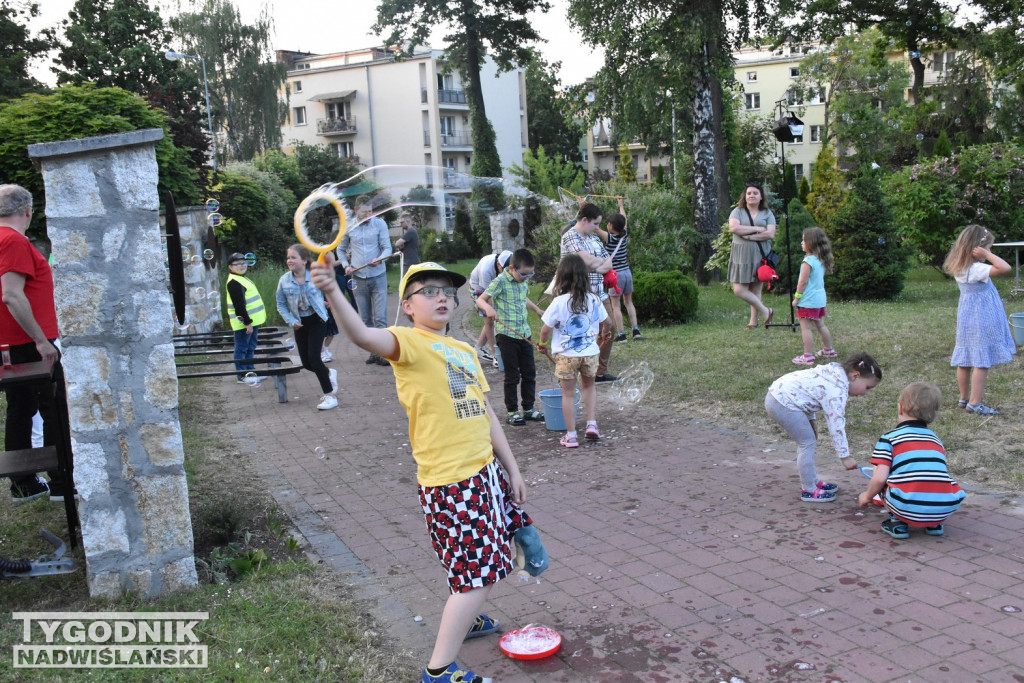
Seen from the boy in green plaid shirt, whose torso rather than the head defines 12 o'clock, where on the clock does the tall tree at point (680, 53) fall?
The tall tree is roughly at 8 o'clock from the boy in green plaid shirt.

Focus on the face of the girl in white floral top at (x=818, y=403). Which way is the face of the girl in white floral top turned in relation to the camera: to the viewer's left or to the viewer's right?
to the viewer's right

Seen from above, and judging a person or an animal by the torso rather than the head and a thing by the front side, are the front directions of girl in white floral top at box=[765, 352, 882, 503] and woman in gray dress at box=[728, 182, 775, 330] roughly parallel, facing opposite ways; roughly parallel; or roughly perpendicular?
roughly perpendicular

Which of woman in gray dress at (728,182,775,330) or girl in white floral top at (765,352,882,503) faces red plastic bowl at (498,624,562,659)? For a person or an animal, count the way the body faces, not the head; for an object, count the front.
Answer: the woman in gray dress

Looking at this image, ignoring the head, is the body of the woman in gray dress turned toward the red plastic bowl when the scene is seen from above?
yes

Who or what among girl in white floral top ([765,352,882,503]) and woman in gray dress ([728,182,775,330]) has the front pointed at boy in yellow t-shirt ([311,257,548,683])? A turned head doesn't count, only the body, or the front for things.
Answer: the woman in gray dress

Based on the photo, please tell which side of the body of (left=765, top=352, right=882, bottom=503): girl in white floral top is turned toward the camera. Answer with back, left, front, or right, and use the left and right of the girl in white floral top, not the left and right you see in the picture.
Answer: right

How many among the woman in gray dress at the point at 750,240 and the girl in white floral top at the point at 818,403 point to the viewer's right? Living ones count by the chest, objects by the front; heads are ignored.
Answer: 1

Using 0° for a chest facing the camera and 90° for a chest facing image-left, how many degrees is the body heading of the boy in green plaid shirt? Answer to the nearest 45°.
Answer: approximately 315°
